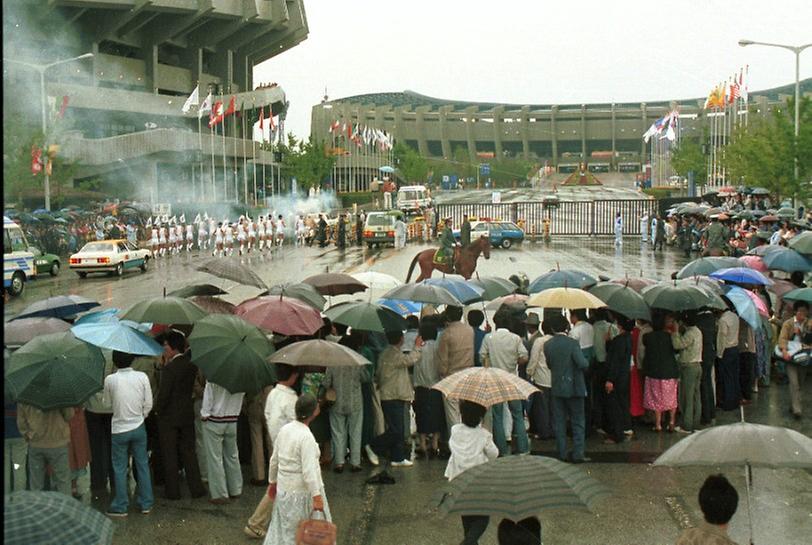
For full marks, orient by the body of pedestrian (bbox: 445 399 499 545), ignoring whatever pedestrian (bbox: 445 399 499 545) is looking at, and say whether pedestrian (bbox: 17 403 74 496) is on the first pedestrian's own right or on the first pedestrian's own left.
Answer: on the first pedestrian's own left

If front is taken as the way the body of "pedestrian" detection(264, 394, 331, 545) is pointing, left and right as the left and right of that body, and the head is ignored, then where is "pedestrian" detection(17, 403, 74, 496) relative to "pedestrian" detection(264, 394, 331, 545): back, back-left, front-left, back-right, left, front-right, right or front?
left

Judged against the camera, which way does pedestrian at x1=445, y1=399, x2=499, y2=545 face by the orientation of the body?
away from the camera

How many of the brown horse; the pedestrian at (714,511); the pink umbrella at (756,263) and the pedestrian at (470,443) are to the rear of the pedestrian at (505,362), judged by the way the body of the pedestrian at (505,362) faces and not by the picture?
2

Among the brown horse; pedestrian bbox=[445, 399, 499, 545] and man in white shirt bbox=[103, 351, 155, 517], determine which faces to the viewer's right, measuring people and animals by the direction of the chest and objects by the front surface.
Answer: the brown horse

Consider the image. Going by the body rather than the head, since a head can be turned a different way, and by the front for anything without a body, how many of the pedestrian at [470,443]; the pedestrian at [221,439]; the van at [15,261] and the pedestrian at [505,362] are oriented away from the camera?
3

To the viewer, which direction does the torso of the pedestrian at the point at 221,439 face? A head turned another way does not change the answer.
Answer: away from the camera

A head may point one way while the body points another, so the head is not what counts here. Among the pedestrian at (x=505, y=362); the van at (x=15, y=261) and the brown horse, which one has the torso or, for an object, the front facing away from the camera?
the pedestrian

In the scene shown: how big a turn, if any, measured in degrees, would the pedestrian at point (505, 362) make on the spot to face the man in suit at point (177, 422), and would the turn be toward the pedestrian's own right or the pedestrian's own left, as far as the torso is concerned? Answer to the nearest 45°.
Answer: approximately 135° to the pedestrian's own left

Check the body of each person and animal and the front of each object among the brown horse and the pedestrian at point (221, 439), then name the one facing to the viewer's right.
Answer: the brown horse

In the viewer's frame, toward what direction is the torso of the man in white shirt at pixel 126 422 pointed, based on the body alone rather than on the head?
away from the camera

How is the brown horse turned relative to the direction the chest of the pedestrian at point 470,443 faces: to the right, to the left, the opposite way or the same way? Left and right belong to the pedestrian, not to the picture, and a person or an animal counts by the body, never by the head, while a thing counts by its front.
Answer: to the right

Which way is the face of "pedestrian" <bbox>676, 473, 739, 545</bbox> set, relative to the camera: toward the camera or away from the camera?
away from the camera
